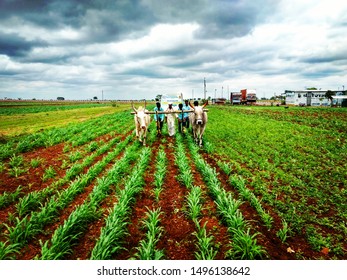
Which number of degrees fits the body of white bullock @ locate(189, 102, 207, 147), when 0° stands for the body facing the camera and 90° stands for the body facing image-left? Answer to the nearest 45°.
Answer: approximately 0°

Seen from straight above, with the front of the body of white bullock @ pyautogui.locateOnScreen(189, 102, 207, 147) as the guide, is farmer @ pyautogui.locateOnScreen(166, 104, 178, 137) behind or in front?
behind

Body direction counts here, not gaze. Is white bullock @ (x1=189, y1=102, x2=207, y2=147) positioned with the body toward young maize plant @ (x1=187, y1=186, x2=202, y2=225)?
yes

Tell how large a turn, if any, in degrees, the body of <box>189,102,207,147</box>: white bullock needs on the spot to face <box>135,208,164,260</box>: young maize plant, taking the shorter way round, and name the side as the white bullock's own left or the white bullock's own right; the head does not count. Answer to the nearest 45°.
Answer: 0° — it already faces it

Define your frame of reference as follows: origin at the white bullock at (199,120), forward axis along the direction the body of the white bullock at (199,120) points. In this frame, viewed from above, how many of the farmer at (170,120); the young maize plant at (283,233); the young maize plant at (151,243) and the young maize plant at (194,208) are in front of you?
3

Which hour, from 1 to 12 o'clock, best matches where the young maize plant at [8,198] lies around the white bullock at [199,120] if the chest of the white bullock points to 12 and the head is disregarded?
The young maize plant is roughly at 1 o'clock from the white bullock.
